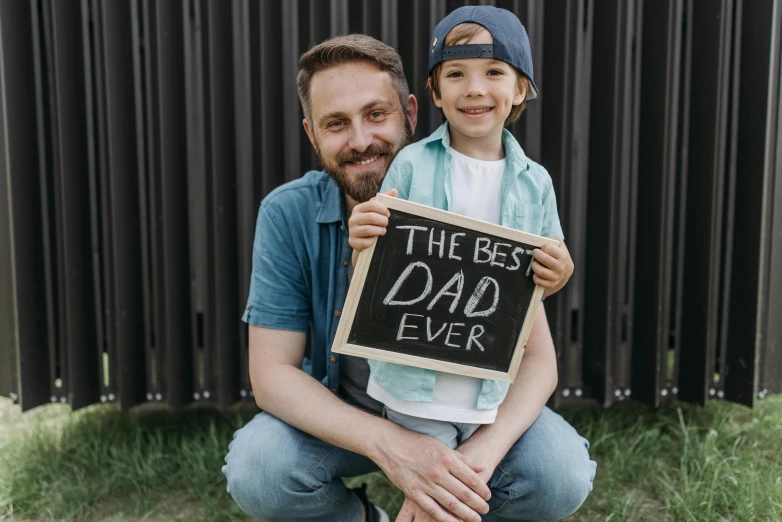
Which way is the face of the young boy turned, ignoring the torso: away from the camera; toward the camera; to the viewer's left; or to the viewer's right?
toward the camera

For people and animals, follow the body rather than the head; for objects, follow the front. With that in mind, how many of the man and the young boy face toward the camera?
2

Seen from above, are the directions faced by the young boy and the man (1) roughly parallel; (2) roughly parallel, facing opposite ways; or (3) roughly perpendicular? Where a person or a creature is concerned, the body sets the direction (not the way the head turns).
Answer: roughly parallel

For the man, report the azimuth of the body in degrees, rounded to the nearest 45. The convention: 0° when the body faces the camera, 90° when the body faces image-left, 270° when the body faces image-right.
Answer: approximately 0°
